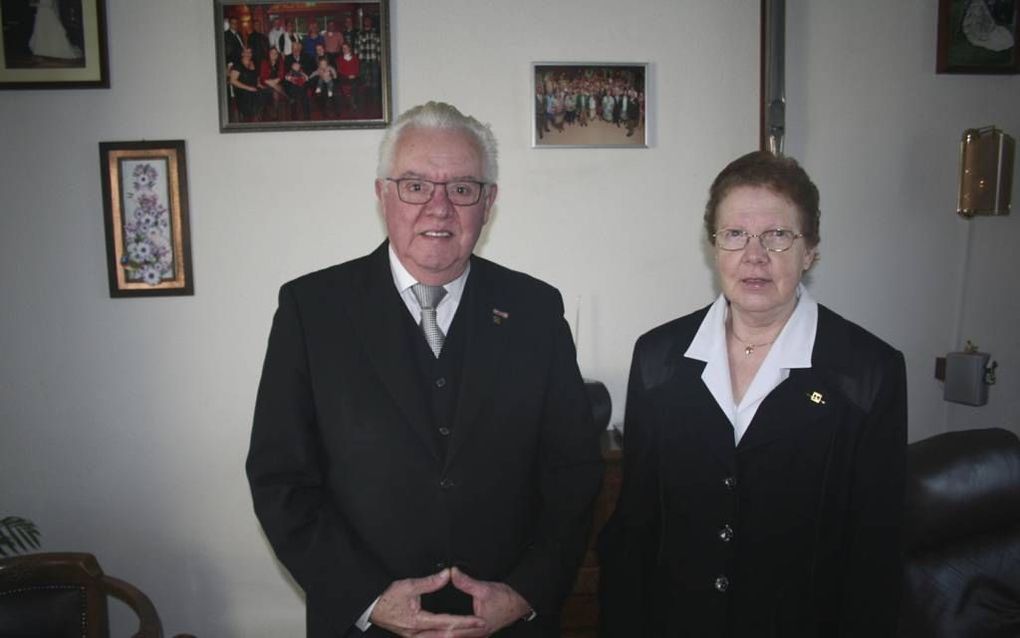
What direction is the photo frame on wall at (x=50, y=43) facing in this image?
toward the camera

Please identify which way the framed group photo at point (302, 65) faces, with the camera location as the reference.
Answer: facing the viewer

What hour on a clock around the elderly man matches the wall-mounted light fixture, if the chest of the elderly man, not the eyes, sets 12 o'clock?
The wall-mounted light fixture is roughly at 8 o'clock from the elderly man.

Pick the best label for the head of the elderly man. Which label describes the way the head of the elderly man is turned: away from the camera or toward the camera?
toward the camera

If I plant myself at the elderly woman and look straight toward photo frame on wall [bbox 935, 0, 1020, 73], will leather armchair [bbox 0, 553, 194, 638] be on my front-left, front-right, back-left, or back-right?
back-left

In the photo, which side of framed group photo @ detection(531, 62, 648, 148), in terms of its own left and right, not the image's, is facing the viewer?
front

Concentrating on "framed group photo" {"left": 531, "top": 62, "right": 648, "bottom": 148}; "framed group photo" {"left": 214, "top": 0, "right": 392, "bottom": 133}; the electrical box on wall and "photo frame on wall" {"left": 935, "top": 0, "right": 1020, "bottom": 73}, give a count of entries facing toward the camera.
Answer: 4

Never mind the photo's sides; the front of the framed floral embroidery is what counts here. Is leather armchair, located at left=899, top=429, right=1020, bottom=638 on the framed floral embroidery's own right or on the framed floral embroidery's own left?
on the framed floral embroidery's own left

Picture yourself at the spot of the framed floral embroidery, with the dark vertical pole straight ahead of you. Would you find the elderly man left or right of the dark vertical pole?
right

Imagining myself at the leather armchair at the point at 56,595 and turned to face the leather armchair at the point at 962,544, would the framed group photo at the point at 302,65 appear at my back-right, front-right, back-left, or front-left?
front-left

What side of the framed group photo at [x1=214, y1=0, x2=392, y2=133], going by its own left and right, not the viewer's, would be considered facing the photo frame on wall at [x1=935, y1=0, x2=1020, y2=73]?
left
